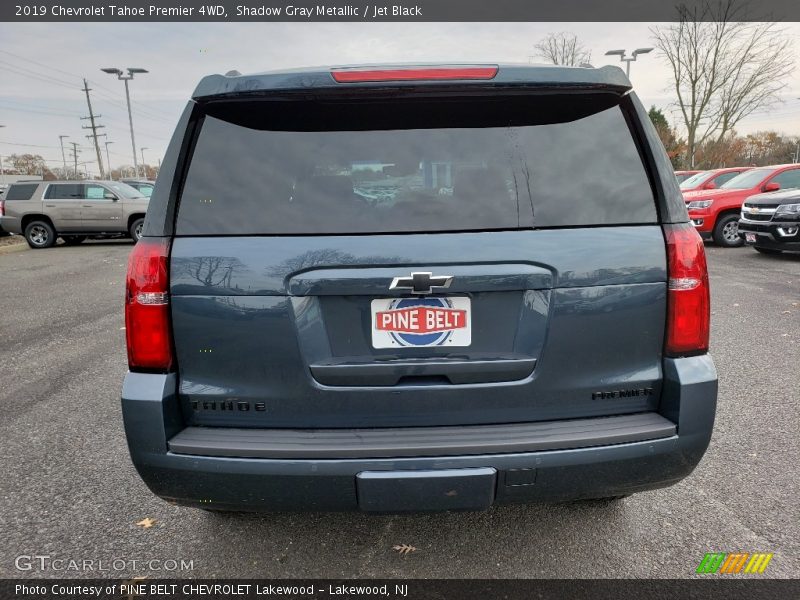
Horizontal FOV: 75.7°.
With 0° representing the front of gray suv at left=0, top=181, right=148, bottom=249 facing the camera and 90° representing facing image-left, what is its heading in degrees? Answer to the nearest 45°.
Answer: approximately 270°

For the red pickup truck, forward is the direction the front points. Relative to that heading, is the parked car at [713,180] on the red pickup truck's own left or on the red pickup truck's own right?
on the red pickup truck's own right

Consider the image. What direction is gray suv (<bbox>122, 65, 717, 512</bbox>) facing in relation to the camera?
away from the camera

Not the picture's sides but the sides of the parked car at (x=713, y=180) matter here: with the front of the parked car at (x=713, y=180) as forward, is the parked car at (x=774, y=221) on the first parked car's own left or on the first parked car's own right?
on the first parked car's own left

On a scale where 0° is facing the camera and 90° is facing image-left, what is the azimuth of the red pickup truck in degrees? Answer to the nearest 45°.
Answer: approximately 45°

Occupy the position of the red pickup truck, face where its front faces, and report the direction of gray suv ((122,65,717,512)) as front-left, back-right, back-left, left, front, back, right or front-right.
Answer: front-left

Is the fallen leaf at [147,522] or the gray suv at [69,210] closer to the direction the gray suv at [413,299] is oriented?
the gray suv

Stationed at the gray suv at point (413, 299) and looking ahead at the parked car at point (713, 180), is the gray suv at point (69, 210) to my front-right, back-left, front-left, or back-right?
front-left

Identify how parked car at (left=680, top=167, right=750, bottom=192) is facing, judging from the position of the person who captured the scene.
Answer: facing the viewer and to the left of the viewer

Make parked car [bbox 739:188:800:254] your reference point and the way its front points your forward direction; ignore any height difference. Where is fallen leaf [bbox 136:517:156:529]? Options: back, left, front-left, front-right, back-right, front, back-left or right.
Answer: front-left

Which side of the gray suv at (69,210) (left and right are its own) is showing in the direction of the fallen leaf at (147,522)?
right

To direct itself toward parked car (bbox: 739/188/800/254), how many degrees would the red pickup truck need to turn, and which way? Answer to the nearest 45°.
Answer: approximately 45° to its left

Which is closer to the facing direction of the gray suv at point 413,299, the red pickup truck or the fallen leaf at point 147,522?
the red pickup truck

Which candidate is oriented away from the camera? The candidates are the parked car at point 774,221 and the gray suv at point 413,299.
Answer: the gray suv

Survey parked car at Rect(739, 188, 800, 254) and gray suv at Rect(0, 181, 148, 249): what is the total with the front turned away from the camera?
0

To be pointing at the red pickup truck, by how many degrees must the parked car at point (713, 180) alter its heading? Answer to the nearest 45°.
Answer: approximately 45° to its left

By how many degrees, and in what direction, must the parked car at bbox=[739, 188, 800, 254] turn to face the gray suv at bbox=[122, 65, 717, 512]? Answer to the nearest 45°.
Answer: approximately 45° to its left

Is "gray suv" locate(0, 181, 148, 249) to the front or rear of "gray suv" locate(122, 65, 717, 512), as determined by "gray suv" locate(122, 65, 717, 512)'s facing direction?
to the front
